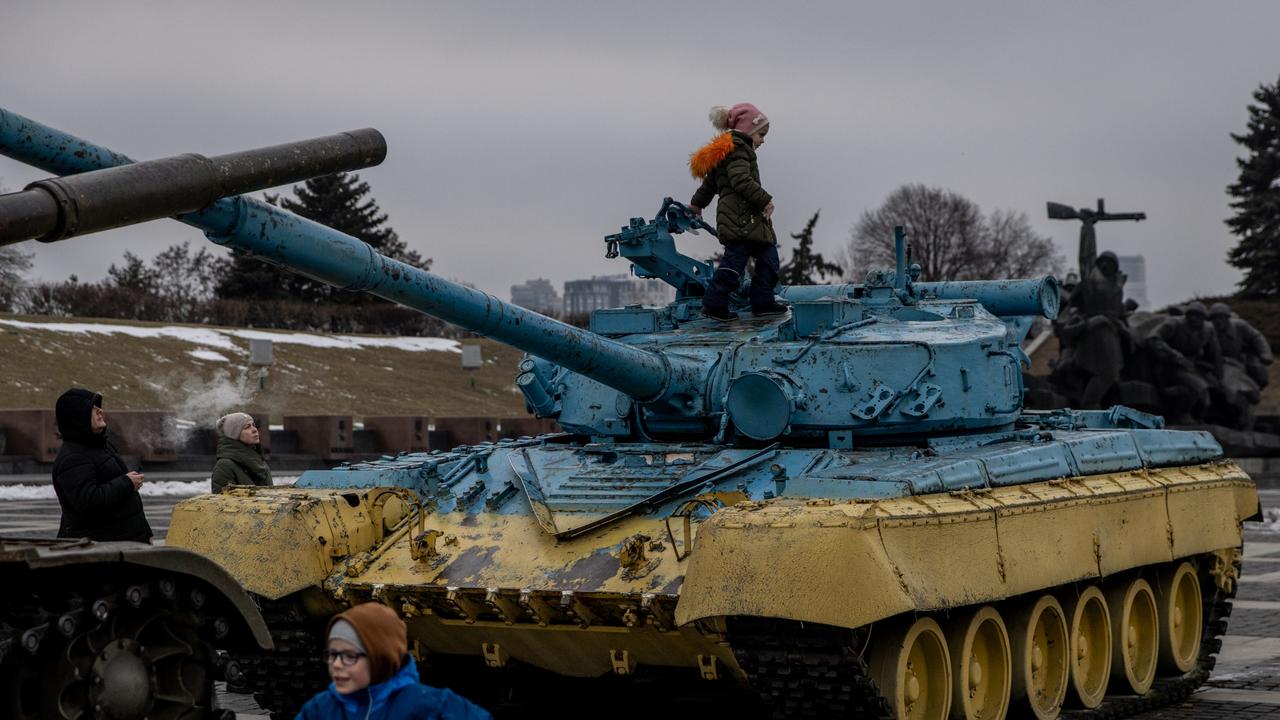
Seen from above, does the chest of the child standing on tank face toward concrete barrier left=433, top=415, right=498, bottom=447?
no

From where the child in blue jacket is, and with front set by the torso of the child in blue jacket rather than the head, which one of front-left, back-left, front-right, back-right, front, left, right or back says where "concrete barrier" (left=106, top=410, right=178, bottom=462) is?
back-right

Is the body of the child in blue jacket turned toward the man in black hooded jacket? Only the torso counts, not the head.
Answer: no

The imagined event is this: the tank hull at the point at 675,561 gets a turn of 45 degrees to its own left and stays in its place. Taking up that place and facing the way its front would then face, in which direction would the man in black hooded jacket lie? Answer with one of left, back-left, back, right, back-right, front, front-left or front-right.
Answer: right

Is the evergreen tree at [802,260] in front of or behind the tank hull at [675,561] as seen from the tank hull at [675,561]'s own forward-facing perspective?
behind

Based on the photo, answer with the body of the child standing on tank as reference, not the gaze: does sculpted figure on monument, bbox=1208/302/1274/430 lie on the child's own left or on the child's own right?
on the child's own left

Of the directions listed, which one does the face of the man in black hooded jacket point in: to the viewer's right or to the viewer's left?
to the viewer's right

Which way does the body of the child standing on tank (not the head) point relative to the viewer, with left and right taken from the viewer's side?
facing to the right of the viewer

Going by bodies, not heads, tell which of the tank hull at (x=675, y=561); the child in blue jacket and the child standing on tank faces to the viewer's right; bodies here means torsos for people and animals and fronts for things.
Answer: the child standing on tank

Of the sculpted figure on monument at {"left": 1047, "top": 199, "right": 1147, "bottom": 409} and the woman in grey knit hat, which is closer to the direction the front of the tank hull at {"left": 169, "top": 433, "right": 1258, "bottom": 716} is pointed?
the woman in grey knit hat

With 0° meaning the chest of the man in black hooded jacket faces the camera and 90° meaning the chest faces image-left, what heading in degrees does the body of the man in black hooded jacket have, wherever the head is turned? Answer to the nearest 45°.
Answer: approximately 270°

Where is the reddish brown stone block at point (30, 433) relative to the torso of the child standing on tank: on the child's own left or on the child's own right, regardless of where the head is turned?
on the child's own left

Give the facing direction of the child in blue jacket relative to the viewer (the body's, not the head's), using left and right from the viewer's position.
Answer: facing the viewer and to the left of the viewer

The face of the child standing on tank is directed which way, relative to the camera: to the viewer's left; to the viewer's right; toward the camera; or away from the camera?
to the viewer's right

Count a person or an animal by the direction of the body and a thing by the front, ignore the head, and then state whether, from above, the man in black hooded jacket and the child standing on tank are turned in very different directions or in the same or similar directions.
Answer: same or similar directions
